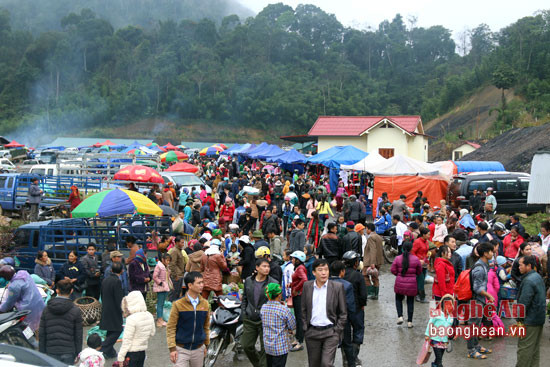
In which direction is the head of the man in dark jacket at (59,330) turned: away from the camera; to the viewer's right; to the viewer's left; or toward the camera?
away from the camera

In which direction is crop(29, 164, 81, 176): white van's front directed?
to the viewer's left

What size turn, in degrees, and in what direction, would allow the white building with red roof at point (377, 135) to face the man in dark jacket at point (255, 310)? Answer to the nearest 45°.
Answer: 0° — it already faces them

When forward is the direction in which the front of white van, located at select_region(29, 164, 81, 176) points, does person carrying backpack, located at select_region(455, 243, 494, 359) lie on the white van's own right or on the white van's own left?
on the white van's own left

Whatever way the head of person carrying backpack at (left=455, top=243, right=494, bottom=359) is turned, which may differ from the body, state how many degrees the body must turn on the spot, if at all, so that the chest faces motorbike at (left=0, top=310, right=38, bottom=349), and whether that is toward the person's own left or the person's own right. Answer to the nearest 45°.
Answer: approximately 135° to the person's own right

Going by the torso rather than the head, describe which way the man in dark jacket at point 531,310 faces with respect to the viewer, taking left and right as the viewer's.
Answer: facing to the left of the viewer
